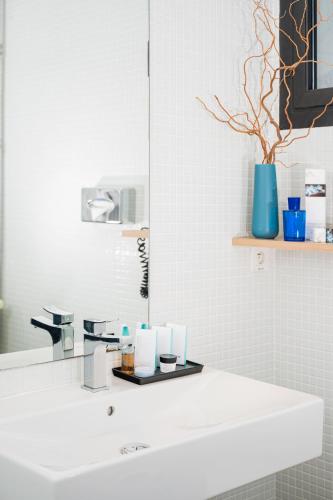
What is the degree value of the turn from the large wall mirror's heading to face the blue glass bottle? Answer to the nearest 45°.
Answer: approximately 45° to its left

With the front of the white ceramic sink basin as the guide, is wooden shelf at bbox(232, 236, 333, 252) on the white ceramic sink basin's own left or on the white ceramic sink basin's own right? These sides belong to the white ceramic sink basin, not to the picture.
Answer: on the white ceramic sink basin's own left

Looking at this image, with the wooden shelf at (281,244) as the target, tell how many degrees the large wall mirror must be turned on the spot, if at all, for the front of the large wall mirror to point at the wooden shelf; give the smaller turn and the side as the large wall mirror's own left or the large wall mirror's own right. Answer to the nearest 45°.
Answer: approximately 45° to the large wall mirror's own left

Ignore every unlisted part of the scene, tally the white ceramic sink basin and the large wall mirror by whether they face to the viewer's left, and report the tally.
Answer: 0

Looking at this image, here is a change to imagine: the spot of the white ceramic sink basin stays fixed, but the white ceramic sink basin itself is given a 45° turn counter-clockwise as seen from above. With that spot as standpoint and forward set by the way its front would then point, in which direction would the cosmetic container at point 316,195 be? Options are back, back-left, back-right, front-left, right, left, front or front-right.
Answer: front-left

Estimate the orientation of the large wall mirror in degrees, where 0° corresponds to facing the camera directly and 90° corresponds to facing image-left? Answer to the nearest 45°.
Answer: approximately 315°

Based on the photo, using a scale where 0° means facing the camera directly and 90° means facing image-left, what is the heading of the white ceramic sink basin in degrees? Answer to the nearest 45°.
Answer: approximately 315°
